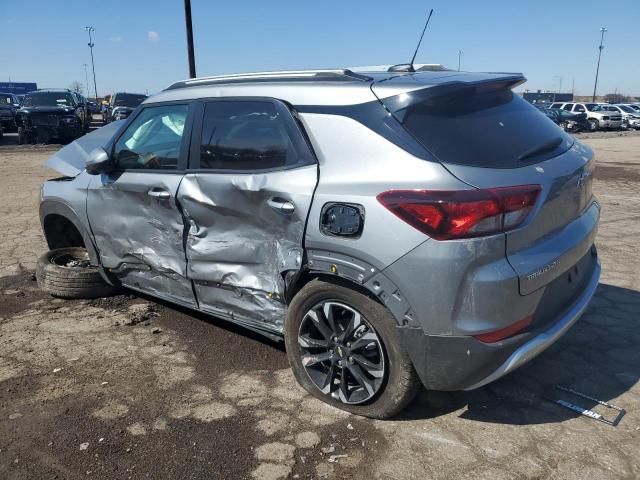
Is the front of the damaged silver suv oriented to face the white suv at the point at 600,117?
no

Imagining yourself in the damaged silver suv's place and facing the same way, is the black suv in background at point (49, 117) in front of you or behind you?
in front

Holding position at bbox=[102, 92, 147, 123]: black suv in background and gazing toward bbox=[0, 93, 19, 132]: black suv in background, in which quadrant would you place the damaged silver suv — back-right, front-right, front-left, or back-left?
back-left

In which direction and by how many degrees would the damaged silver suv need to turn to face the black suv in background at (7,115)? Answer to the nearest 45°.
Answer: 0° — it already faces it

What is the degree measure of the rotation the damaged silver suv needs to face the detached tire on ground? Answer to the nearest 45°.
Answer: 0° — it already faces it

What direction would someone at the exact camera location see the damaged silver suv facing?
facing away from the viewer and to the left of the viewer

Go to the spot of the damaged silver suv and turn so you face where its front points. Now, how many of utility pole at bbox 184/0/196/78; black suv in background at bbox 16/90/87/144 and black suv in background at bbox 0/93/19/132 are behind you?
0

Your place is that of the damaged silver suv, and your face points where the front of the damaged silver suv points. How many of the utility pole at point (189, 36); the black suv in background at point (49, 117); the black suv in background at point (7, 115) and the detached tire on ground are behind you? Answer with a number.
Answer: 0

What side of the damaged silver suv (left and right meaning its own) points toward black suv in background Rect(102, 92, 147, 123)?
front
